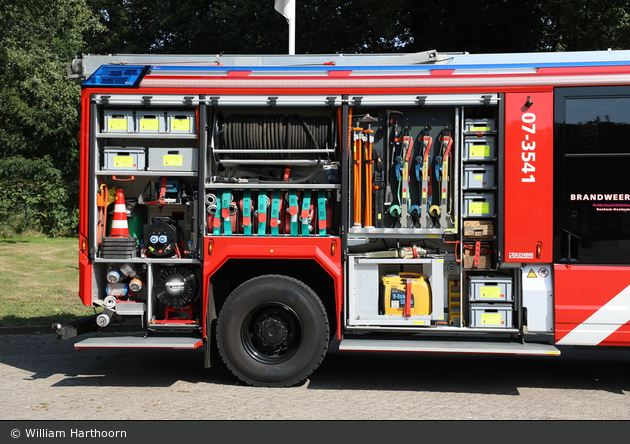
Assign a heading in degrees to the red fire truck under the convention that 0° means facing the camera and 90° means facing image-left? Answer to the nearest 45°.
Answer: approximately 270°

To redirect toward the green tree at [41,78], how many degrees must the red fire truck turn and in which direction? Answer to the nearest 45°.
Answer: approximately 135° to its left

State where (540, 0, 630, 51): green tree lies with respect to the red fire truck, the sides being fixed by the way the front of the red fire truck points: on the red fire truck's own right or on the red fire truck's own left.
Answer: on the red fire truck's own left
